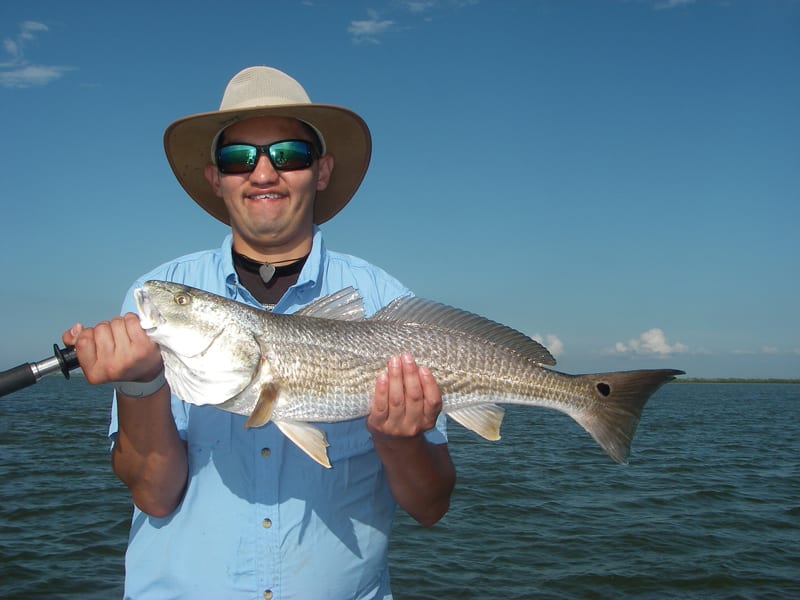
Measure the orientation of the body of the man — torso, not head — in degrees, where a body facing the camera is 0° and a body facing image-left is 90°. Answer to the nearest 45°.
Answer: approximately 0°
